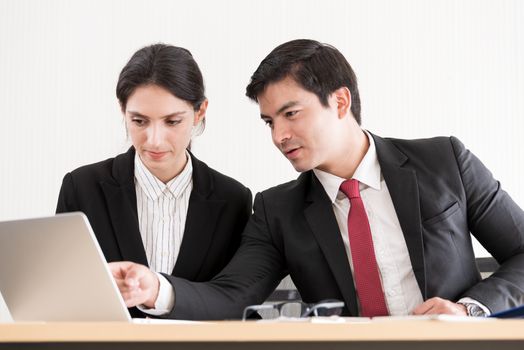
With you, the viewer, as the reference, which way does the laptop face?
facing away from the viewer and to the right of the viewer

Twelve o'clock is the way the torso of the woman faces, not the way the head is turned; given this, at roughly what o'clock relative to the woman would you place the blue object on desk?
The blue object on desk is roughly at 11 o'clock from the woman.

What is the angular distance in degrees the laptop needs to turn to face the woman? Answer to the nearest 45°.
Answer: approximately 45° to its left

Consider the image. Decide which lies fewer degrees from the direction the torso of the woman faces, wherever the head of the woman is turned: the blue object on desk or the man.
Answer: the blue object on desk

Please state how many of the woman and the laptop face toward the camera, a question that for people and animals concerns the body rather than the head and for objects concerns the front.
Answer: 1

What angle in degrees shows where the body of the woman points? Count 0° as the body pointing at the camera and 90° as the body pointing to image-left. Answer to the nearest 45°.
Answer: approximately 0°

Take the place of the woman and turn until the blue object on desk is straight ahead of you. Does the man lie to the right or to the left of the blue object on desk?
left

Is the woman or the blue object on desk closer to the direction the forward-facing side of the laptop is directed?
the woman

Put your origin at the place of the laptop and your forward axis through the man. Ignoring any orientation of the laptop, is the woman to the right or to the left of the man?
left

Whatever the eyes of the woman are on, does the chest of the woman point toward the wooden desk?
yes

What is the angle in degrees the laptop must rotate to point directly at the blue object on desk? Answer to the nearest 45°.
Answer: approximately 90° to its right

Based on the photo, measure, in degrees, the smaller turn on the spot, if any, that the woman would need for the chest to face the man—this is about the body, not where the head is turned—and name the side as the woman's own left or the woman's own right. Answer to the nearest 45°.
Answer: approximately 45° to the woman's own left

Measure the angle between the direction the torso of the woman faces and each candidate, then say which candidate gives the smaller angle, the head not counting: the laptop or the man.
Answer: the laptop
